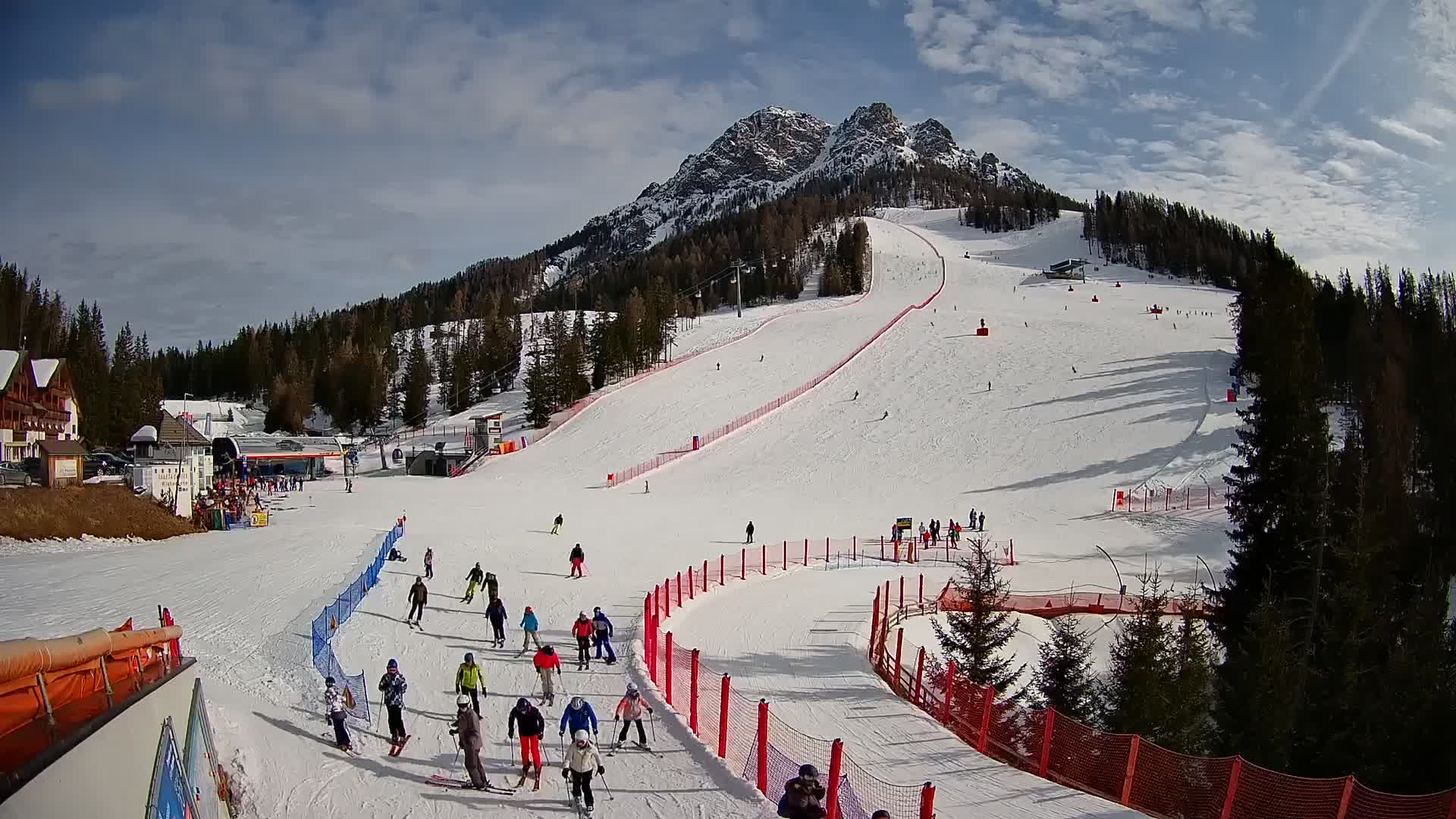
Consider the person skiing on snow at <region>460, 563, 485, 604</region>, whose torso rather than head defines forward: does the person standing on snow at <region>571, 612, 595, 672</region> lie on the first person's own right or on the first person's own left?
on the first person's own left

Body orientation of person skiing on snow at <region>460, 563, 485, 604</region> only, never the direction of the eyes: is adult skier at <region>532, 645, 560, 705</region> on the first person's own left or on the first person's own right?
on the first person's own left

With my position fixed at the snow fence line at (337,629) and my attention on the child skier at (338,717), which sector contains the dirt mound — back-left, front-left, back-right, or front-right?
back-right

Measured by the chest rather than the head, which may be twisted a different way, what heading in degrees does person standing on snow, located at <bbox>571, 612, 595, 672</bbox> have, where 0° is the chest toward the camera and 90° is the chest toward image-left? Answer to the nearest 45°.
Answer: approximately 0°
